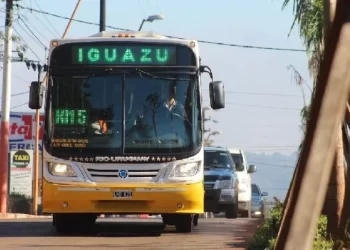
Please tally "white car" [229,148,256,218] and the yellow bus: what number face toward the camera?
2

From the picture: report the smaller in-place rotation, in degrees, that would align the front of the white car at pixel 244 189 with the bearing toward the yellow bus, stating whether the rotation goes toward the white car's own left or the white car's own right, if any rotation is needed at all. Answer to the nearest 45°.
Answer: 0° — it already faces it

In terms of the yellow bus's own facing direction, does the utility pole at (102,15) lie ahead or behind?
behind

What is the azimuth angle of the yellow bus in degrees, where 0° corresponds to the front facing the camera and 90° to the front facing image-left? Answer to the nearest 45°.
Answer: approximately 0°

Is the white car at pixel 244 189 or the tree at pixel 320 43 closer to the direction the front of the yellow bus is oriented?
the tree
